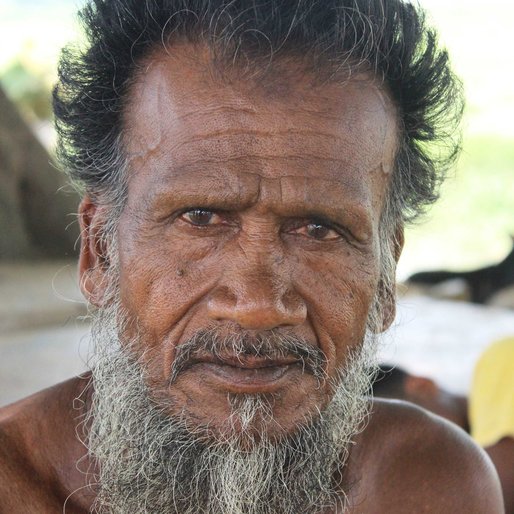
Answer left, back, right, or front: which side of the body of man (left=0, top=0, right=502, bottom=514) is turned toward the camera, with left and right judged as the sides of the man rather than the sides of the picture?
front

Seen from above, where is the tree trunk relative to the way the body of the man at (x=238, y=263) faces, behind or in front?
behind

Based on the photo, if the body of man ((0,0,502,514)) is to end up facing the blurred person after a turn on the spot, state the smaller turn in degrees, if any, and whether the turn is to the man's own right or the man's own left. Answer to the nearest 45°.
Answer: approximately 135° to the man's own left

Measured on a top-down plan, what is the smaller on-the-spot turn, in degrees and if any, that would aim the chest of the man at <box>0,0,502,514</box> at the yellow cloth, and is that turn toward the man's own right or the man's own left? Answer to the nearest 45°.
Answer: approximately 135° to the man's own left
